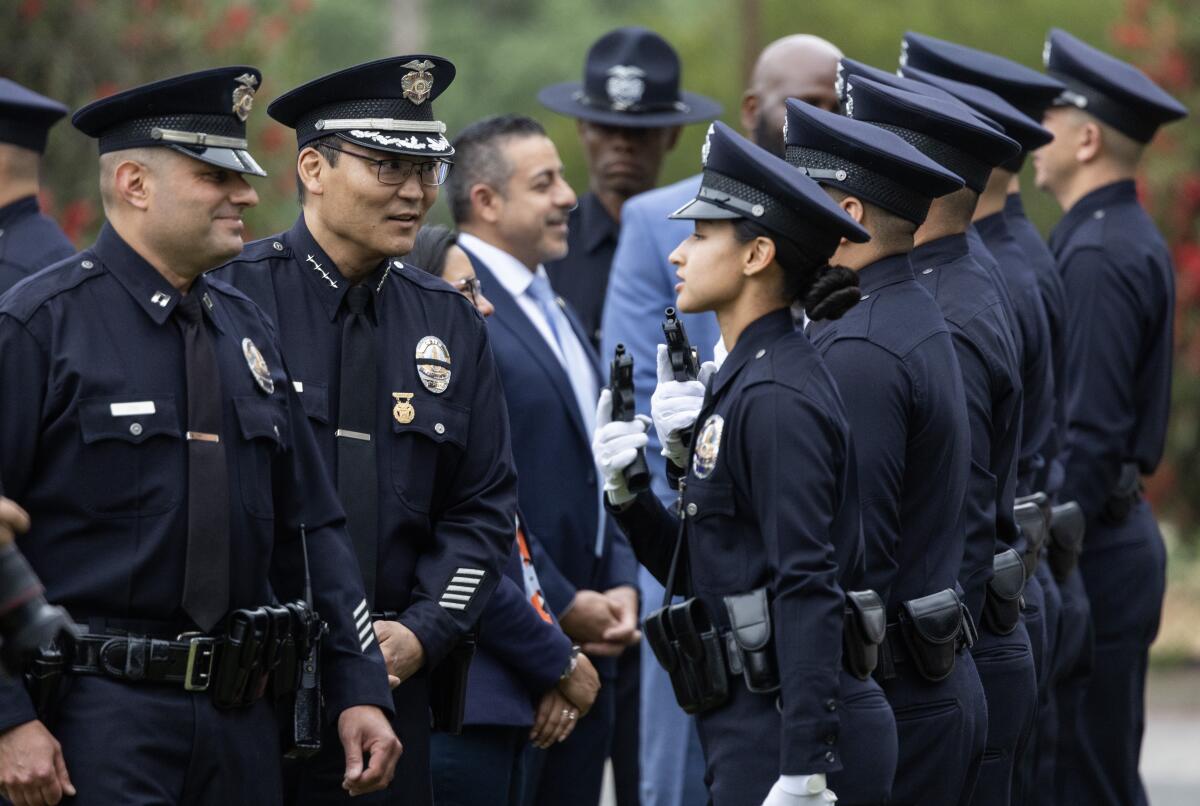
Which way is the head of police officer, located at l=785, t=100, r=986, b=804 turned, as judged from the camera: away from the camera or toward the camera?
away from the camera

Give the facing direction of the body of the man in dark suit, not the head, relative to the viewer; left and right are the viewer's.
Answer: facing the viewer and to the right of the viewer

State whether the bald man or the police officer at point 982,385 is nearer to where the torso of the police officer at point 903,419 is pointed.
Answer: the bald man

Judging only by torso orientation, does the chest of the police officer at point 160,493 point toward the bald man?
no

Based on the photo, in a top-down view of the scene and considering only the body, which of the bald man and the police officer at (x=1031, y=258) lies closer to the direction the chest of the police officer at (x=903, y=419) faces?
the bald man

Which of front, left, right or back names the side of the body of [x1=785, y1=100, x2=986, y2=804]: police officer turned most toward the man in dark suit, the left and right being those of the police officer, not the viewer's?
front

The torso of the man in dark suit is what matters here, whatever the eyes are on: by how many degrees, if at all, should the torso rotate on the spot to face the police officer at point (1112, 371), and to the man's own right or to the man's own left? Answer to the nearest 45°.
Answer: approximately 90° to the man's own left

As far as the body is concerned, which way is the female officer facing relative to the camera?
to the viewer's left

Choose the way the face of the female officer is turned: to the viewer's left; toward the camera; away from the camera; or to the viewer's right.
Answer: to the viewer's left

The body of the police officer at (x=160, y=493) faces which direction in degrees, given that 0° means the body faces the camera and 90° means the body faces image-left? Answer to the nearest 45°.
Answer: approximately 315°

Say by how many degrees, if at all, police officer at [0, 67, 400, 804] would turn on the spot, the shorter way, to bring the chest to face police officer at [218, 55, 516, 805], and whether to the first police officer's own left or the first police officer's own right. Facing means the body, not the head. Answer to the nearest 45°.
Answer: approximately 90° to the first police officer's own left

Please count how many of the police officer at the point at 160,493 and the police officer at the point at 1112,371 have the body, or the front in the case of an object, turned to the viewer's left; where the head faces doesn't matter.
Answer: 1

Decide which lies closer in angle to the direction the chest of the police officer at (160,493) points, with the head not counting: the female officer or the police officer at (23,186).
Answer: the female officer

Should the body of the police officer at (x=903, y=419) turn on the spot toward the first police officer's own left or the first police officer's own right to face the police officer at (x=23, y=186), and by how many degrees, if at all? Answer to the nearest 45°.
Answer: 0° — they already face them

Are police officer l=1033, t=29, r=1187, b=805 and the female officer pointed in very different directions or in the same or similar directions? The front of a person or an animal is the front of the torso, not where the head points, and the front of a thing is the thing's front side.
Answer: same or similar directions

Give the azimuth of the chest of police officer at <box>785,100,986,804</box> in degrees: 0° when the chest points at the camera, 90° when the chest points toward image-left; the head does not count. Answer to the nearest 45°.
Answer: approximately 135°
